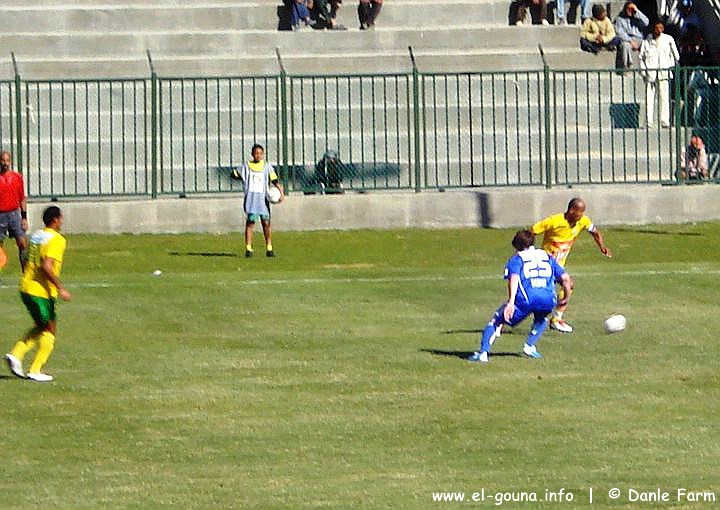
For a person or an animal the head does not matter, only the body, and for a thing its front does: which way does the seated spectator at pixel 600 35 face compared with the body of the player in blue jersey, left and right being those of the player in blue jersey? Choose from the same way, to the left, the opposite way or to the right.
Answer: the opposite way

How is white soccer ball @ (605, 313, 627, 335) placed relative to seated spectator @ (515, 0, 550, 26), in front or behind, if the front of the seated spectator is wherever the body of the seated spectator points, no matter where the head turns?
in front

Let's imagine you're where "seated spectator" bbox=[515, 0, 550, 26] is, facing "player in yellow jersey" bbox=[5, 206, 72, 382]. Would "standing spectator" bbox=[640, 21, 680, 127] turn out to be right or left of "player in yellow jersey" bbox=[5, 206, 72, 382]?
left

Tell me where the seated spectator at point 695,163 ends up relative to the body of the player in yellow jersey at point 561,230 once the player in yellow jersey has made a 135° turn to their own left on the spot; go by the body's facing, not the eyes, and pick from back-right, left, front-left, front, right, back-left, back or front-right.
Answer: front

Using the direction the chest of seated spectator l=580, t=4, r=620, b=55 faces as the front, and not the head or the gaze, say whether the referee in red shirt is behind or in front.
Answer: in front

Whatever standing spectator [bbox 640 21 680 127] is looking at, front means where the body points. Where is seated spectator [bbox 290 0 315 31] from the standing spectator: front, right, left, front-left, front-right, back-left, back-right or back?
right

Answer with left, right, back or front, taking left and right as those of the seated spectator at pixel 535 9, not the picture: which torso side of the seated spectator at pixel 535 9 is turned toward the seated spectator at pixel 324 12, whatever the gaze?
right

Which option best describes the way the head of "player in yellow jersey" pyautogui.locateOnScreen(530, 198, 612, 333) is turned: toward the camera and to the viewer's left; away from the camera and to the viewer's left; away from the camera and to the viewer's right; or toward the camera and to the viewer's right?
toward the camera and to the viewer's right

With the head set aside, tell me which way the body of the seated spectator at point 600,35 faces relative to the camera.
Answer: toward the camera

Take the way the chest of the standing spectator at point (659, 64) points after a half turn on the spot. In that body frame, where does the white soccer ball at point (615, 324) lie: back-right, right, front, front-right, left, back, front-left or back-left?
back

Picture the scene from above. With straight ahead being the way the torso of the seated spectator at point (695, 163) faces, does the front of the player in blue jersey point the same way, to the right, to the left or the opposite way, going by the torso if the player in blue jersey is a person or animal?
the opposite way

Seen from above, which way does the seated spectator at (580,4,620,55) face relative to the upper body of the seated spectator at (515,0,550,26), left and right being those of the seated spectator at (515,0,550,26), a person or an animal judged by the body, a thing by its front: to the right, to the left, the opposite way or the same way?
the same way

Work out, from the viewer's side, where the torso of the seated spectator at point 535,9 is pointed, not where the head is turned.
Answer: toward the camera

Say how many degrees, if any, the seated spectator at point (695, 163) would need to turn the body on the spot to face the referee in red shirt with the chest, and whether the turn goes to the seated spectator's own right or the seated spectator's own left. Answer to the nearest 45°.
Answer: approximately 45° to the seated spectator's own right

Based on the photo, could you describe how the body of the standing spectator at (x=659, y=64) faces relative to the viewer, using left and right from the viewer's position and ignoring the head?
facing the viewer

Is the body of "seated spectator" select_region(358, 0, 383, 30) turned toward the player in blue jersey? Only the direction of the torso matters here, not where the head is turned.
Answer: yes

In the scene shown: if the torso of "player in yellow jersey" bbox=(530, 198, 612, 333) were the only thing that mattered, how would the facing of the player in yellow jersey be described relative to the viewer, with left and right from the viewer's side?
facing the viewer and to the right of the viewer

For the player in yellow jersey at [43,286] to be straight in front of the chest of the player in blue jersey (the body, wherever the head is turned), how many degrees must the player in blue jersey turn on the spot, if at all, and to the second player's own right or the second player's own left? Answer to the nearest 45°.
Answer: approximately 90° to the second player's own left

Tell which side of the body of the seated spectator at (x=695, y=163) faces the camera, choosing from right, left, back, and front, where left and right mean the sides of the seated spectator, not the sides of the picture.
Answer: front

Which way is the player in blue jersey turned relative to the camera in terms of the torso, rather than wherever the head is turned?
away from the camera

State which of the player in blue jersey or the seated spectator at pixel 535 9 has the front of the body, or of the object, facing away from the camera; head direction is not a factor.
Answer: the player in blue jersey
